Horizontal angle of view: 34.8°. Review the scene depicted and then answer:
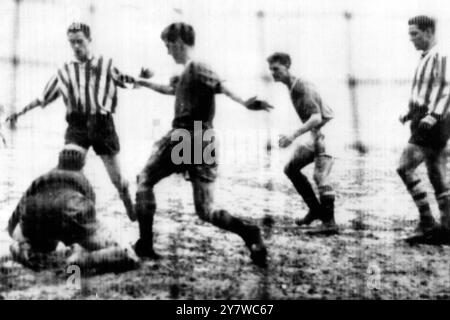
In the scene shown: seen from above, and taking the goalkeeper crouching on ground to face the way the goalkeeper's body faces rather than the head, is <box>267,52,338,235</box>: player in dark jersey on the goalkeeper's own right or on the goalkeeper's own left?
on the goalkeeper's own right

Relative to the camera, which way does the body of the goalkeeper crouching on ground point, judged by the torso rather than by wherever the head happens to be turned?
away from the camera

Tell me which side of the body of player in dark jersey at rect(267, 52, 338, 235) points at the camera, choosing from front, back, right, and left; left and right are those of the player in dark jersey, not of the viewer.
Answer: left

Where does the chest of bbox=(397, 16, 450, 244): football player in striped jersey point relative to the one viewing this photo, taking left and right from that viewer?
facing to the left of the viewer

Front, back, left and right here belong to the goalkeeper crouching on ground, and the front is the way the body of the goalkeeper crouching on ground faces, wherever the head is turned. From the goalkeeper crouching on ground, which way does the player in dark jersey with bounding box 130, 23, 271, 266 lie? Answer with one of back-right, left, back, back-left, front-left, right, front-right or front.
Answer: right

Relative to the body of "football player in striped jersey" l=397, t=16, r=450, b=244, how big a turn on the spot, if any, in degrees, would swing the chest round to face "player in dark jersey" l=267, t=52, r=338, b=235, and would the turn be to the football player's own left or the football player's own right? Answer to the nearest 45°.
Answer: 0° — they already face them

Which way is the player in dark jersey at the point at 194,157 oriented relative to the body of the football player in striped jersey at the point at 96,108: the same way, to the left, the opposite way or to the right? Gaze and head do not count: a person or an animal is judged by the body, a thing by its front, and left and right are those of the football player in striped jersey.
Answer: to the right

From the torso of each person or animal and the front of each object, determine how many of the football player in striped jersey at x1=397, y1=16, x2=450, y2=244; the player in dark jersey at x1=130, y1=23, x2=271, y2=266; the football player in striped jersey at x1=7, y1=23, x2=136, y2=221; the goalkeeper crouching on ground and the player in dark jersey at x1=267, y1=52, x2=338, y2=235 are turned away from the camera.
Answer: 1

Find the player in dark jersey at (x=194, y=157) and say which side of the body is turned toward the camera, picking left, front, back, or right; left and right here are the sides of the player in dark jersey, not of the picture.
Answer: left

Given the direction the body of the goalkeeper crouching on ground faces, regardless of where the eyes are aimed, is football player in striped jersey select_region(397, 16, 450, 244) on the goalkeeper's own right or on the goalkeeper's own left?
on the goalkeeper's own right

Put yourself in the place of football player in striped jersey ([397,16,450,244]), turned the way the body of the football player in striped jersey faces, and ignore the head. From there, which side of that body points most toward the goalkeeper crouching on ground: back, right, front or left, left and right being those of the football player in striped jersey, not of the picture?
front

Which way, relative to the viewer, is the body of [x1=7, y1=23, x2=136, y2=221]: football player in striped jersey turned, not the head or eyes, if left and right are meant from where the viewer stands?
facing the viewer

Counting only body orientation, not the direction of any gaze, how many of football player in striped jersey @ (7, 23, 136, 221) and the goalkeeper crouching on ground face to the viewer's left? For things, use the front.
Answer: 0

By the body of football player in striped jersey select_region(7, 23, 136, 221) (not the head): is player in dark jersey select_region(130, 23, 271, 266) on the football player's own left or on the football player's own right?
on the football player's own left

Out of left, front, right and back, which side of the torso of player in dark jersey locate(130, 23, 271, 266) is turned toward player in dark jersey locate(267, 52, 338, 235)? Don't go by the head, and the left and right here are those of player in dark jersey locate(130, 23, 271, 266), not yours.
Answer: back
